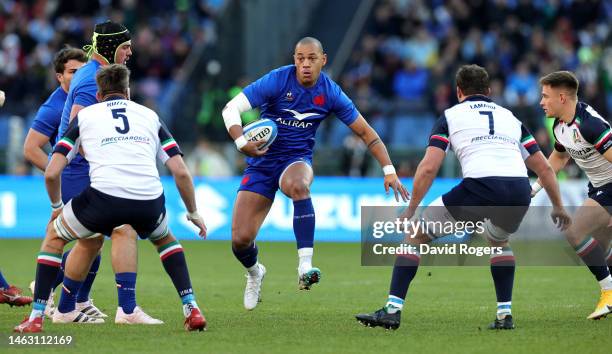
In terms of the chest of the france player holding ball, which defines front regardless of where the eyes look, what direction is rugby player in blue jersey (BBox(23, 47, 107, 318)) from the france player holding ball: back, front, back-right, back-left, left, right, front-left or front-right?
right

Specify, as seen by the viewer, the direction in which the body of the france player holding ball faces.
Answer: toward the camera

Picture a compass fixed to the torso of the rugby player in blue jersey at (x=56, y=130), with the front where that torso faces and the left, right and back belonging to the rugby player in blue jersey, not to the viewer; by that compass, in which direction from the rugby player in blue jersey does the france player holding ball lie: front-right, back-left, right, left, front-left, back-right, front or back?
front-left

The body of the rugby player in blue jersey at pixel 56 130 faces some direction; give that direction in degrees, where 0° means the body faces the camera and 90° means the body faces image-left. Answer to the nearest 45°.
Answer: approximately 315°

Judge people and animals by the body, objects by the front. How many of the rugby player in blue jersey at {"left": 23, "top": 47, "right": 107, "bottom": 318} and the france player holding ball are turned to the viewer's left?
0
